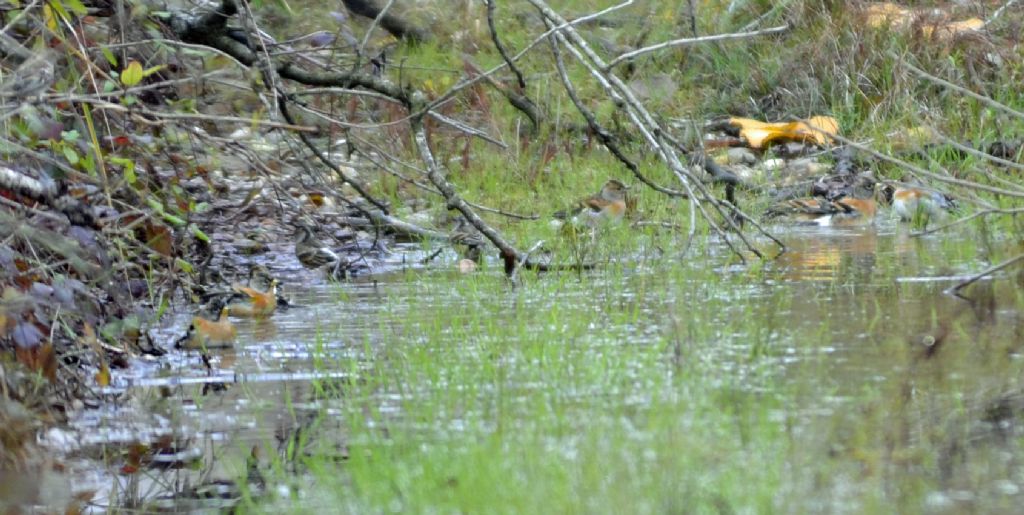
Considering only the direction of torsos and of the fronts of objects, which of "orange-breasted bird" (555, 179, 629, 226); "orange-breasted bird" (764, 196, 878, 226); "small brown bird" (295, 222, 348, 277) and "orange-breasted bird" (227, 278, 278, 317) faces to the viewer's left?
the small brown bird

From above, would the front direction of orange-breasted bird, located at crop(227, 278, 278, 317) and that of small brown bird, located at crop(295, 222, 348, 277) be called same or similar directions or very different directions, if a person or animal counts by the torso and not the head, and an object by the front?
very different directions

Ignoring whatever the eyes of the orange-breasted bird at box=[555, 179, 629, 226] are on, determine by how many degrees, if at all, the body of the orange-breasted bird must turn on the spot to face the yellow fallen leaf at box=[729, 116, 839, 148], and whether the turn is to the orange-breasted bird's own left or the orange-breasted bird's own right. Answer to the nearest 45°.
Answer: approximately 45° to the orange-breasted bird's own left

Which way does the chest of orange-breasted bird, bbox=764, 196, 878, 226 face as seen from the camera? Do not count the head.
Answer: to the viewer's right

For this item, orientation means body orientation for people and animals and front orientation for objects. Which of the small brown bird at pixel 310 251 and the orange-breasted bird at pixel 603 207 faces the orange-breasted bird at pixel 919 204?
the orange-breasted bird at pixel 603 207

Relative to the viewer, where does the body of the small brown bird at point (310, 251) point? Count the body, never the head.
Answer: to the viewer's left

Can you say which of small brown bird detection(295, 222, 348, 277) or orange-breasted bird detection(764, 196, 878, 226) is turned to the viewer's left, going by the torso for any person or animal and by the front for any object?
the small brown bird

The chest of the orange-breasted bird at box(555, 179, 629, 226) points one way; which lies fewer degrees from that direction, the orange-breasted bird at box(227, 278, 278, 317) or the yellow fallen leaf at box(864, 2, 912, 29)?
the yellow fallen leaf

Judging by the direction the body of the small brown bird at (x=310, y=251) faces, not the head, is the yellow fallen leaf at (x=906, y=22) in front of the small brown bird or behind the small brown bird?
behind
